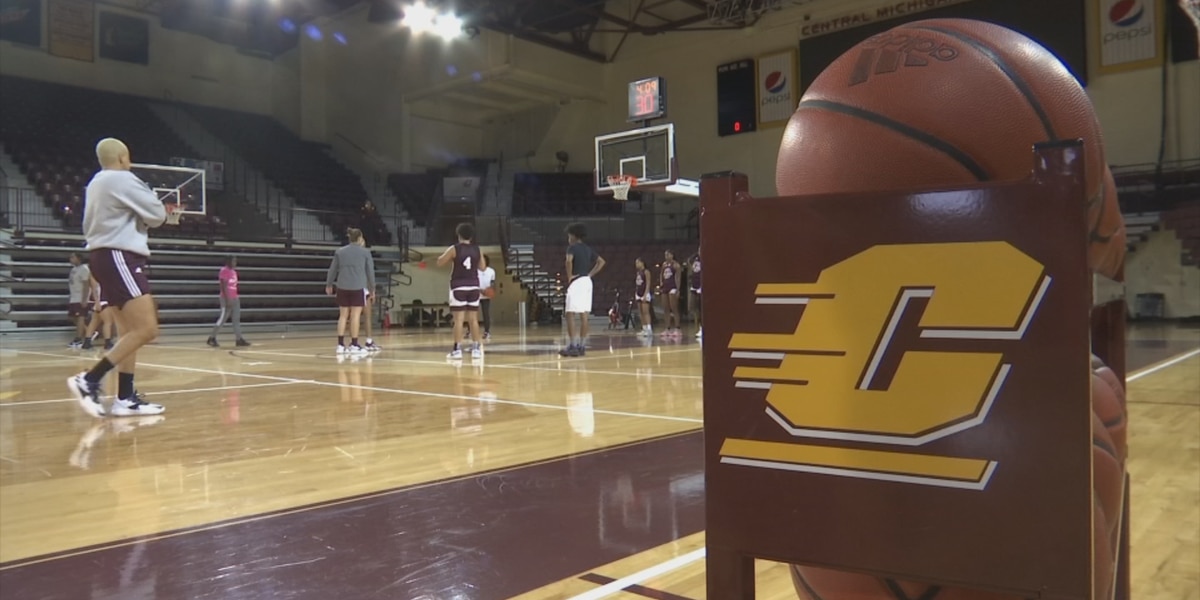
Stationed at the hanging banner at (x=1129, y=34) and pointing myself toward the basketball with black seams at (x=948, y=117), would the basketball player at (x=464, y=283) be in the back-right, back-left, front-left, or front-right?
front-right

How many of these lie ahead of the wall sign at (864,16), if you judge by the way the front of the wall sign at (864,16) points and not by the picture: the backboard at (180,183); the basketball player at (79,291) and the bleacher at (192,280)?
3

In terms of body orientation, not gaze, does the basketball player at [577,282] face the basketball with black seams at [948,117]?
no

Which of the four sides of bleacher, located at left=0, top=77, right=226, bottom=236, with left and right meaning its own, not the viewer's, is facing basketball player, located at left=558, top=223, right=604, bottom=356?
front

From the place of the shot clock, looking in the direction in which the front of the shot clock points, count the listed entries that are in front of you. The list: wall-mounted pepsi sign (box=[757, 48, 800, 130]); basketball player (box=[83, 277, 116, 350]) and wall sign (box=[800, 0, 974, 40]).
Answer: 1

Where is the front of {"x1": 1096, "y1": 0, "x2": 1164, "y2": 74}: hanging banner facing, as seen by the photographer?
facing the viewer and to the left of the viewer

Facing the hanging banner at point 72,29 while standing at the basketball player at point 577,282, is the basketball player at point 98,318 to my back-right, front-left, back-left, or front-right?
front-left

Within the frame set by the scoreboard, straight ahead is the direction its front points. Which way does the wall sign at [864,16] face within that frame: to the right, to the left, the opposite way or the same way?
the same way

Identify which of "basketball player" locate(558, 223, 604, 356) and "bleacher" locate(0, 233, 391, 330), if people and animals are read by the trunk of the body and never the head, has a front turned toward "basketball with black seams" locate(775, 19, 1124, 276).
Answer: the bleacher

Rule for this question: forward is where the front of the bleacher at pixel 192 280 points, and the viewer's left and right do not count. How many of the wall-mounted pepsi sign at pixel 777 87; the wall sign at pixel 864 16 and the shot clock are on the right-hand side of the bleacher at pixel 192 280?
0

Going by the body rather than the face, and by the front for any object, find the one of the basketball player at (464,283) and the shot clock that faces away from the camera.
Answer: the basketball player

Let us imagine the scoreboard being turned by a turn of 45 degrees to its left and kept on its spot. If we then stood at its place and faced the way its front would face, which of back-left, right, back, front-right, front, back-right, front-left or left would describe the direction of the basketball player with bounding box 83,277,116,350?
front-right

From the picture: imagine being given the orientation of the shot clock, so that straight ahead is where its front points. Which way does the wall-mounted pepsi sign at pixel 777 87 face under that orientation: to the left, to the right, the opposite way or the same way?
the same way

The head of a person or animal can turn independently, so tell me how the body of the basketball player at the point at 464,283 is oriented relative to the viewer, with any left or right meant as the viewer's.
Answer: facing away from the viewer
